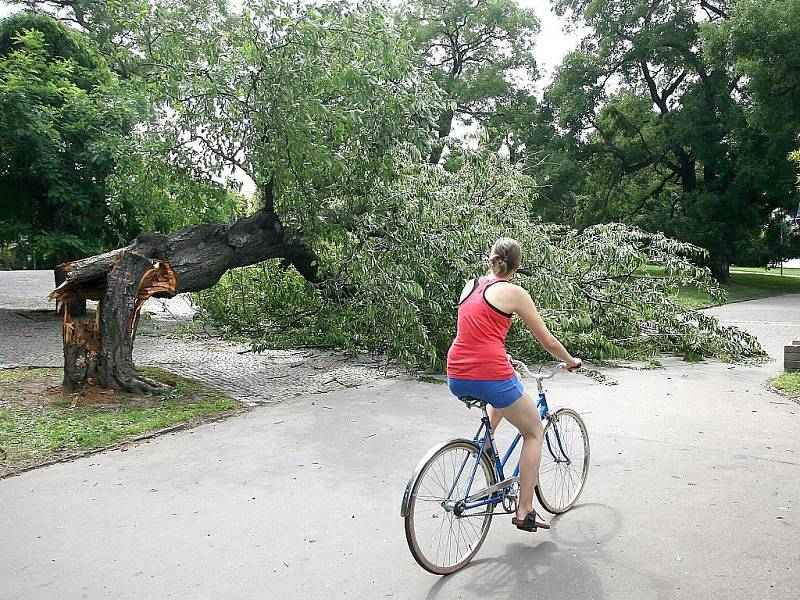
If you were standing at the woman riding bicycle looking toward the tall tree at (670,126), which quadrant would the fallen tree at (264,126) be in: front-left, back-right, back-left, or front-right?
front-left

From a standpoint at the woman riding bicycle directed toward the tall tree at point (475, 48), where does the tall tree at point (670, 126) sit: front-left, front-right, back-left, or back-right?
front-right

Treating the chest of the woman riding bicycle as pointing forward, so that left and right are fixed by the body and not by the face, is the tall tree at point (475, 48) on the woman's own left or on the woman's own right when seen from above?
on the woman's own left

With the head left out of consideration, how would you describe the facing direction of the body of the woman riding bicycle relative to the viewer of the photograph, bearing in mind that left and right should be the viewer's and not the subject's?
facing away from the viewer and to the right of the viewer

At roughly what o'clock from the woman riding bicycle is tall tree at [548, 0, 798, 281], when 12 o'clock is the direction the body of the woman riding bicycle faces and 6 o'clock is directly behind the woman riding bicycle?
The tall tree is roughly at 11 o'clock from the woman riding bicycle.

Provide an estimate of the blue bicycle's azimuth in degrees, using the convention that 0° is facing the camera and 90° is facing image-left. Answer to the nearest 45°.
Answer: approximately 225°

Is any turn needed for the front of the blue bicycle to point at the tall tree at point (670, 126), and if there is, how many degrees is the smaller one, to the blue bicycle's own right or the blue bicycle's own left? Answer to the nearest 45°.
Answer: approximately 45° to the blue bicycle's own left

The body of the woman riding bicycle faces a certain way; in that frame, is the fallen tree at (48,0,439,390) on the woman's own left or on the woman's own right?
on the woman's own left

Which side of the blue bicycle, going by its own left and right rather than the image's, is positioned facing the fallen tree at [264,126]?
left

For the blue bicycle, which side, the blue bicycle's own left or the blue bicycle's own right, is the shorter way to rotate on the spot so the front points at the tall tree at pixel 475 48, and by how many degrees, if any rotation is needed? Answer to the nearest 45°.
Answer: approximately 45° to the blue bicycle's own left

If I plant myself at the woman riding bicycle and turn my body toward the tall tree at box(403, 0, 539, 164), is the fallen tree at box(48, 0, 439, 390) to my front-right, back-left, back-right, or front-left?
front-left
